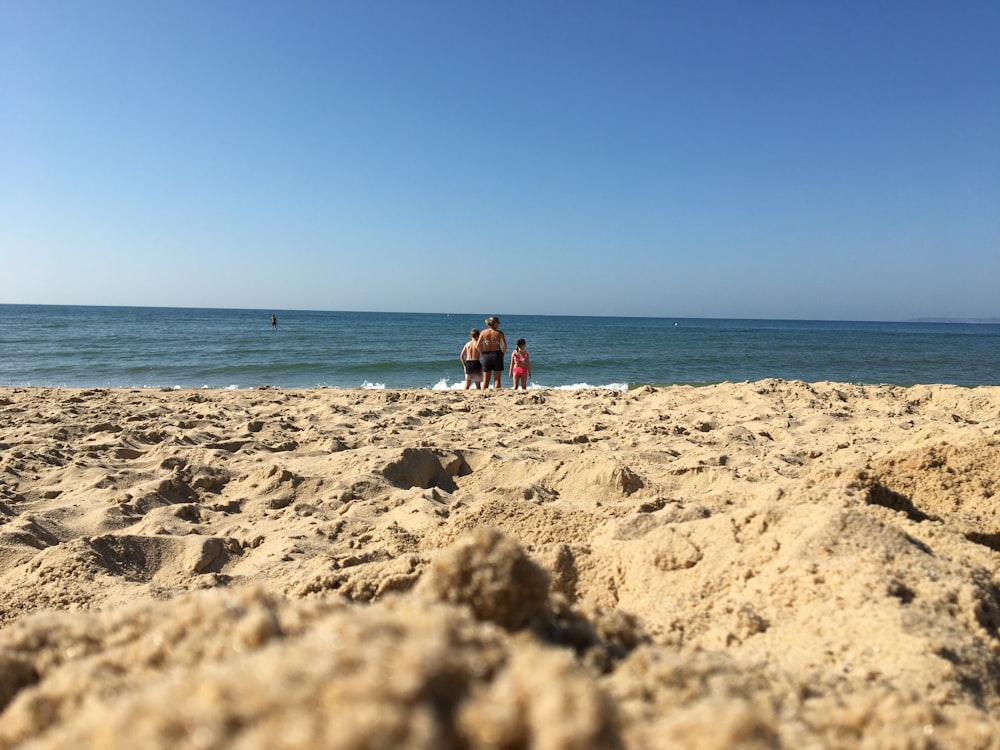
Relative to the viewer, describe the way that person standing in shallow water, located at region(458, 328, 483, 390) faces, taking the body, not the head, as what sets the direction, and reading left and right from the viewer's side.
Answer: facing away from the viewer

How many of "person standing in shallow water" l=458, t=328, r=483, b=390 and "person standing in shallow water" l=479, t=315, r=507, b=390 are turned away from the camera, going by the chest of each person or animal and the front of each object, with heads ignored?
2

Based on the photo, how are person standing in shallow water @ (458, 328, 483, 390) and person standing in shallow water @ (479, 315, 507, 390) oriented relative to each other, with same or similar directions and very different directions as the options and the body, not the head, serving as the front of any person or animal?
same or similar directions

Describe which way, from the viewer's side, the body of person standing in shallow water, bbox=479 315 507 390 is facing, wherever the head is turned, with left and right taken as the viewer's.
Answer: facing away from the viewer
